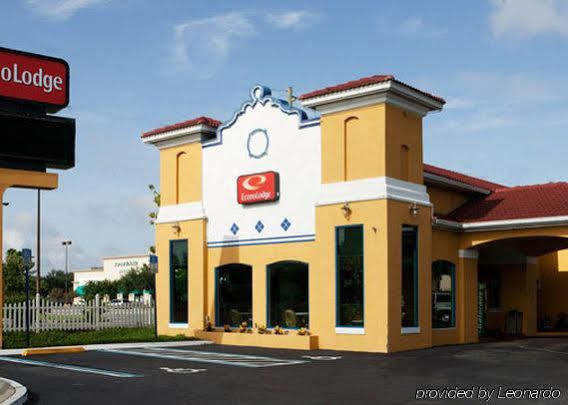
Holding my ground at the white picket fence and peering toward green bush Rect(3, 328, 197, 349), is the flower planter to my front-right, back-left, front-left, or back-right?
front-left

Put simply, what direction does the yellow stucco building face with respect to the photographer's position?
facing the viewer and to the left of the viewer

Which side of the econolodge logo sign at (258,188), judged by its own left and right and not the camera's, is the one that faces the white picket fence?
right

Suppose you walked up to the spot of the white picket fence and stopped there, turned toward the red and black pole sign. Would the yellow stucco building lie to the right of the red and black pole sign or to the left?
left

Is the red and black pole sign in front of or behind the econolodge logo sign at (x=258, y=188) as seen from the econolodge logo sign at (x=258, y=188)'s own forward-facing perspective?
in front

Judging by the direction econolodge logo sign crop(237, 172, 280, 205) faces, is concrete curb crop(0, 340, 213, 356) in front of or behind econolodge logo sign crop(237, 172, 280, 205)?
in front
